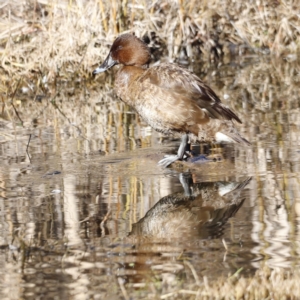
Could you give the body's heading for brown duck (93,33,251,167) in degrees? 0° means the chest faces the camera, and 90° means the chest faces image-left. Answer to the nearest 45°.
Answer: approximately 90°
